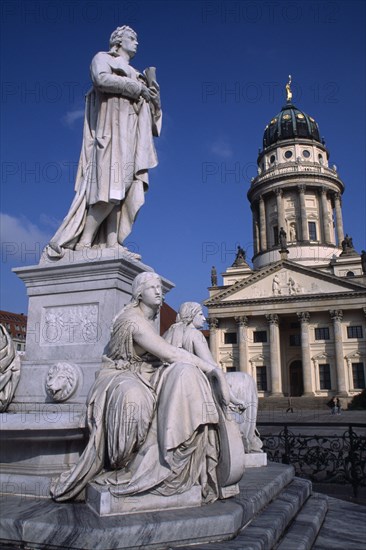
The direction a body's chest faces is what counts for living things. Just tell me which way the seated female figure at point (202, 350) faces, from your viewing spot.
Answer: facing to the right of the viewer

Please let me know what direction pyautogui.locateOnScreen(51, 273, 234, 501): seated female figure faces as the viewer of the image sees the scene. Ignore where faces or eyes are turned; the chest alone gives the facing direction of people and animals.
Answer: facing the viewer and to the right of the viewer

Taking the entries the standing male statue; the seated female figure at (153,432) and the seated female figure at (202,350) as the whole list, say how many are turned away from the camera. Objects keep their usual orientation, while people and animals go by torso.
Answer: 0

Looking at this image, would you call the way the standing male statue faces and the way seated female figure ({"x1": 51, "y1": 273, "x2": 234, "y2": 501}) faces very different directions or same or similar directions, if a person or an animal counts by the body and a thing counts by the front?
same or similar directions
